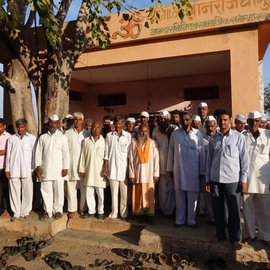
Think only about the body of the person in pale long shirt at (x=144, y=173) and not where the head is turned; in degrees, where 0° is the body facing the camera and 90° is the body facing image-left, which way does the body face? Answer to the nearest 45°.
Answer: approximately 0°

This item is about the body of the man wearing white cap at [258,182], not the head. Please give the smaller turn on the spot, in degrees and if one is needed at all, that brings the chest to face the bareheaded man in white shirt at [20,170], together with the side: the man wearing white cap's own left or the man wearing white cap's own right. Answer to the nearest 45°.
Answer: approximately 90° to the man wearing white cap's own right

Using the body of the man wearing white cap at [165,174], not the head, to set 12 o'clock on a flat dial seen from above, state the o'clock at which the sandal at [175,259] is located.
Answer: The sandal is roughly at 12 o'clock from the man wearing white cap.

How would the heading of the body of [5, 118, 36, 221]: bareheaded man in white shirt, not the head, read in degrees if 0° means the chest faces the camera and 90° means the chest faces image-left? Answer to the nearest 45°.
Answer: approximately 0°
